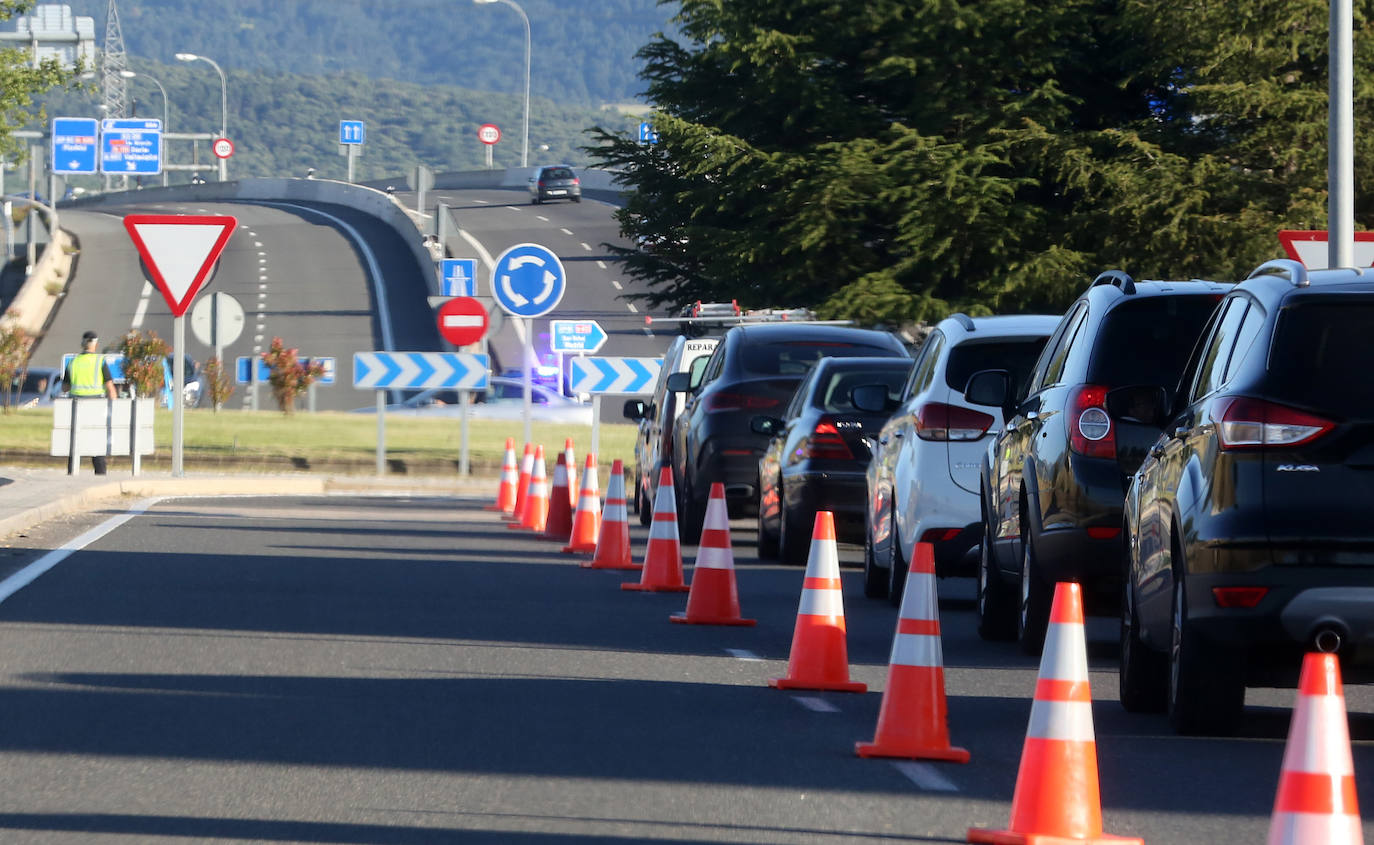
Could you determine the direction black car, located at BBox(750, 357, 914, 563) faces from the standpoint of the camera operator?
facing away from the viewer

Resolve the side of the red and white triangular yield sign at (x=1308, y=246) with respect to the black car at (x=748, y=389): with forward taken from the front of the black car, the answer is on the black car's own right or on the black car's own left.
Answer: on the black car's own right

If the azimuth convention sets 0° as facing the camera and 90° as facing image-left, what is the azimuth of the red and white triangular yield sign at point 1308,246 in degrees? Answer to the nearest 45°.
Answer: approximately 0°

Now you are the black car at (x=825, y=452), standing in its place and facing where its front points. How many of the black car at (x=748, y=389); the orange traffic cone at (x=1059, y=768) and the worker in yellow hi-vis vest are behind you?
1

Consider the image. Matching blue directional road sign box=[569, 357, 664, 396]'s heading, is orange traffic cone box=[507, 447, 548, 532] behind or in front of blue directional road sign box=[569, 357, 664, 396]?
in front

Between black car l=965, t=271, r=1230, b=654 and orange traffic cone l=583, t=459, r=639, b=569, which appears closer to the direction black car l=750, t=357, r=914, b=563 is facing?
the orange traffic cone

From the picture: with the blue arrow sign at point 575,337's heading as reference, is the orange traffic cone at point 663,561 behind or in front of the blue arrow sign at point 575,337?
in front

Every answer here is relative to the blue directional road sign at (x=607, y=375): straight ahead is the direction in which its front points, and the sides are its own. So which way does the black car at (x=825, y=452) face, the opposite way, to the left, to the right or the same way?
the opposite way

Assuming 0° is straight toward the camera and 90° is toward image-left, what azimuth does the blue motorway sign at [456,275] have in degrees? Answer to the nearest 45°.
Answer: approximately 0°

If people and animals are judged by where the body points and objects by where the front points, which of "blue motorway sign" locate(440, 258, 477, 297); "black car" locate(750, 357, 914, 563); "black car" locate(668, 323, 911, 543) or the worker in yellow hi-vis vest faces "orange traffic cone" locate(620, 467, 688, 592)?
the blue motorway sign
